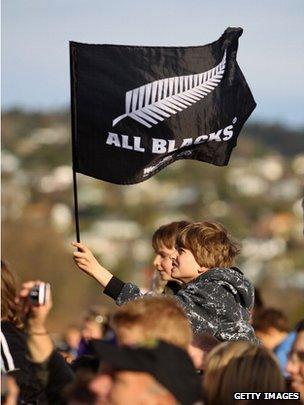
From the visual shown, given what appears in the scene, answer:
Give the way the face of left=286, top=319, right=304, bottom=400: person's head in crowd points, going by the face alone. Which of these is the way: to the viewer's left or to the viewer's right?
to the viewer's left
